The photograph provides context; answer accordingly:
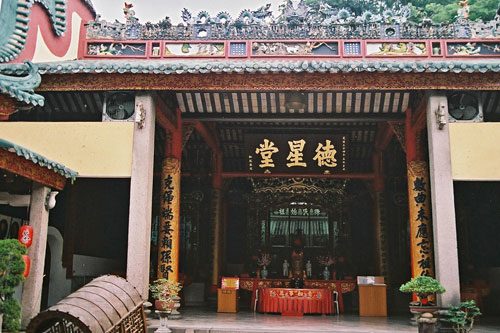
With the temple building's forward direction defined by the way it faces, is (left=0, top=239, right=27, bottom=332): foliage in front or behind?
in front

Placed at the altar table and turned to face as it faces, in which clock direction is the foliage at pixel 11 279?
The foliage is roughly at 1 o'clock from the altar table.

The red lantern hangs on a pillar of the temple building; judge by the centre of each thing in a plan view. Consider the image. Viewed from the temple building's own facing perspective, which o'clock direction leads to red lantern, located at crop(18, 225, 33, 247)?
The red lantern is roughly at 2 o'clock from the temple building.

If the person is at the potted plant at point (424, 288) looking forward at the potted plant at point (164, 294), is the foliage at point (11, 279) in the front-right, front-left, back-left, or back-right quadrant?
front-left

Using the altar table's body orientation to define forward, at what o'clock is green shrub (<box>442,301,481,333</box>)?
The green shrub is roughly at 11 o'clock from the altar table.

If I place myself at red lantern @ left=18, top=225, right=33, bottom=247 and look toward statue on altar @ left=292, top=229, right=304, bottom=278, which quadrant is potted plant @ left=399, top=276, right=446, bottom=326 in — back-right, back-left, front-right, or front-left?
front-right

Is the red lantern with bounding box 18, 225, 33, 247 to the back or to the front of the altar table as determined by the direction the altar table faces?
to the front

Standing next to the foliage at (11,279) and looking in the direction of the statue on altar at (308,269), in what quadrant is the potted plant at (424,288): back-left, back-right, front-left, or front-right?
front-right

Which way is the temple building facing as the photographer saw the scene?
facing the viewer

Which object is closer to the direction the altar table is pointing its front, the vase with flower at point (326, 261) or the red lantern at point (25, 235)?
the red lantern
